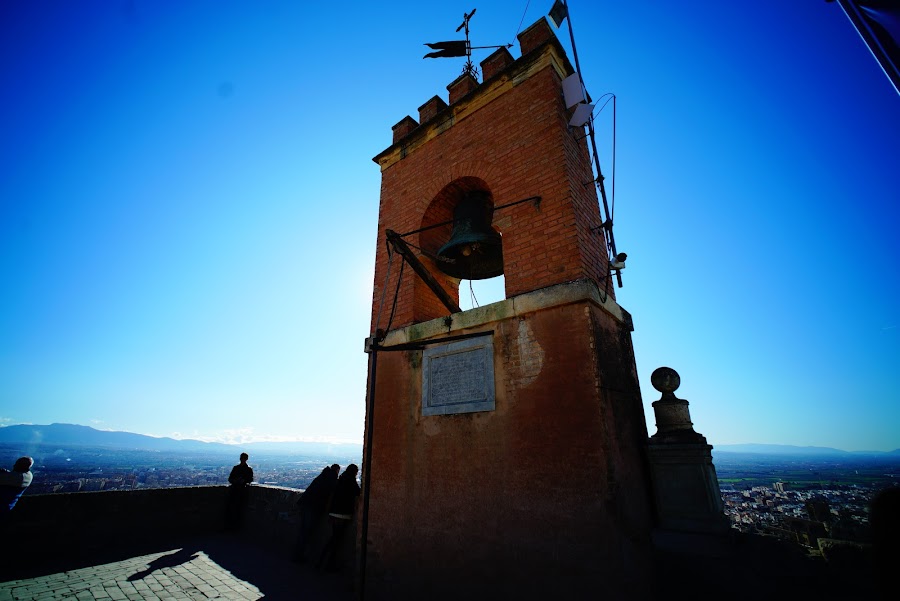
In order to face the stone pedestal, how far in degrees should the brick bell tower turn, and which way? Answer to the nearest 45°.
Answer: approximately 135° to its left

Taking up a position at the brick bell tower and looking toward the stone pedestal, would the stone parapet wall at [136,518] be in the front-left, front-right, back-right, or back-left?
back-left

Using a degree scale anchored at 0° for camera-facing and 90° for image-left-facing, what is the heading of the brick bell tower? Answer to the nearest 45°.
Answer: approximately 45°

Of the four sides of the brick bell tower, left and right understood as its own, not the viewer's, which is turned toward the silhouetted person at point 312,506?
right

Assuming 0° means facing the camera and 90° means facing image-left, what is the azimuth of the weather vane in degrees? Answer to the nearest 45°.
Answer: approximately 270°

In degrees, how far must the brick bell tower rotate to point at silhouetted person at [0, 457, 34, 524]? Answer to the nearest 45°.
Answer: approximately 45° to its right

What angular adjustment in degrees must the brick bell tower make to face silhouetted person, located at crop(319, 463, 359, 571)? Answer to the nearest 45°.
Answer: approximately 90° to its right

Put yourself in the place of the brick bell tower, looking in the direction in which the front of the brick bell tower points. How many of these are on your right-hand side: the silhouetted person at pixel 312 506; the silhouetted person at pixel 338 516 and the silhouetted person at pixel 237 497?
3

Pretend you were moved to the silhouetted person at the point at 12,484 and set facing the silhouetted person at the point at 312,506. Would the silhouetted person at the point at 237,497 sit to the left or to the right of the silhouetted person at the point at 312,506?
left
